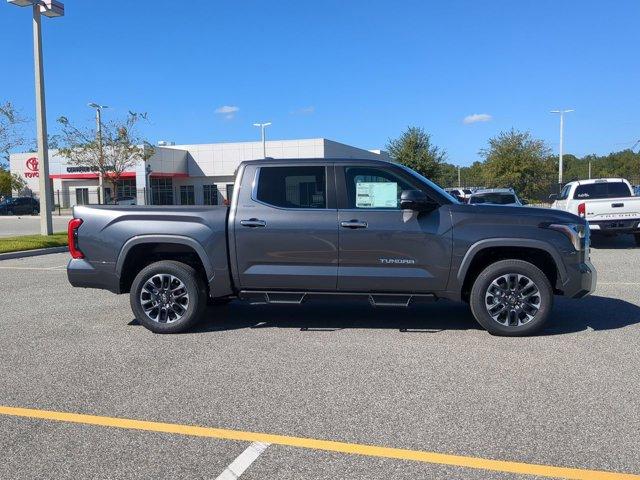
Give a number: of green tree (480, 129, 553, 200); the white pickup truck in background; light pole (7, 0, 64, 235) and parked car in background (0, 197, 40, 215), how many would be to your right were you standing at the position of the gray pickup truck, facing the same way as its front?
0

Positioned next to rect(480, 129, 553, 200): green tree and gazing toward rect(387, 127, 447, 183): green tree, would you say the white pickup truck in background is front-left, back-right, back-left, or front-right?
back-left

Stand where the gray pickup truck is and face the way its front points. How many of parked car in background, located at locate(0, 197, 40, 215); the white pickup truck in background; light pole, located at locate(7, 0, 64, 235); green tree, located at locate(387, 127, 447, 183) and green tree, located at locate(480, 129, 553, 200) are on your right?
0

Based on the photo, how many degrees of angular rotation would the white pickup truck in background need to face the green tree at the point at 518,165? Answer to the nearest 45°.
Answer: approximately 45° to its right

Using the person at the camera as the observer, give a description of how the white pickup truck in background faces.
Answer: facing away from the viewer and to the left of the viewer

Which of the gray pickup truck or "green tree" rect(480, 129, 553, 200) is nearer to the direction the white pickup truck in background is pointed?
the green tree

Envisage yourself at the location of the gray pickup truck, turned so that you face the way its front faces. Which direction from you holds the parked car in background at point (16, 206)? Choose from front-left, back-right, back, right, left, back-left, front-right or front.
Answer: back-left

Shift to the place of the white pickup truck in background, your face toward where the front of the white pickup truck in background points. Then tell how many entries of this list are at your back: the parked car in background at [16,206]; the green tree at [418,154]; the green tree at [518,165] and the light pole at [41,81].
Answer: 0

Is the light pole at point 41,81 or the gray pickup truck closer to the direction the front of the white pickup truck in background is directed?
the light pole

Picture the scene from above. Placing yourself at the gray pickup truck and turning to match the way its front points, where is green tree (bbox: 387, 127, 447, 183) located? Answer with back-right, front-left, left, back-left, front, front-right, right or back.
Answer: left

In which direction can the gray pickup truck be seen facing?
to the viewer's right

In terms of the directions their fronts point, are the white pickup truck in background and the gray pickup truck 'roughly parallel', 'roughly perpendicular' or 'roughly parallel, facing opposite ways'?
roughly perpendicular

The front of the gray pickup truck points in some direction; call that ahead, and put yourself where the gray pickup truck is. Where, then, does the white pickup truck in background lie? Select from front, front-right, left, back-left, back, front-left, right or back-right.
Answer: front-left

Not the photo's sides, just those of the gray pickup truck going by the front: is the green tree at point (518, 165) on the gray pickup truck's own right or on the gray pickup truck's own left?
on the gray pickup truck's own left

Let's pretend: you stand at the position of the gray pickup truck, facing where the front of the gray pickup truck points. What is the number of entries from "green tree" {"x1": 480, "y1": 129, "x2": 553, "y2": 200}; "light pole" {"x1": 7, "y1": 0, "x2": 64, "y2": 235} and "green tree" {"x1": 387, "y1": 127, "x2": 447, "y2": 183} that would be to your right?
0

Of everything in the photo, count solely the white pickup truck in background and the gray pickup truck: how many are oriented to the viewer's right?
1

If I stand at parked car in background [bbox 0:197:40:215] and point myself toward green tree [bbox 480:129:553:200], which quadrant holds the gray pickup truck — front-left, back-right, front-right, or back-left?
front-right

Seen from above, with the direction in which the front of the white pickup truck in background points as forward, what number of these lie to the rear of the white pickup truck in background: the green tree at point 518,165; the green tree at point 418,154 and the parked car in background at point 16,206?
0

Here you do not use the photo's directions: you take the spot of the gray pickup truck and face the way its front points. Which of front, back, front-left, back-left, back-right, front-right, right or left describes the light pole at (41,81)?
back-left

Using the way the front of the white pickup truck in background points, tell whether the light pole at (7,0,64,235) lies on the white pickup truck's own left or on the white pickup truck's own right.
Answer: on the white pickup truck's own left

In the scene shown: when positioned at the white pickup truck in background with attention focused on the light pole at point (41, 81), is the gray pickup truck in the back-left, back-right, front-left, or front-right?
front-left
